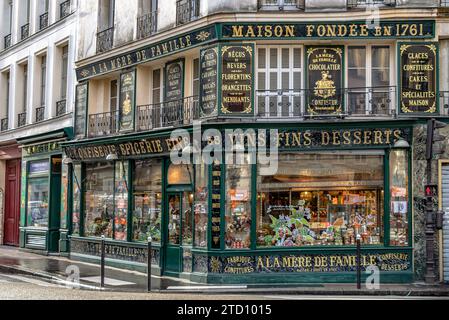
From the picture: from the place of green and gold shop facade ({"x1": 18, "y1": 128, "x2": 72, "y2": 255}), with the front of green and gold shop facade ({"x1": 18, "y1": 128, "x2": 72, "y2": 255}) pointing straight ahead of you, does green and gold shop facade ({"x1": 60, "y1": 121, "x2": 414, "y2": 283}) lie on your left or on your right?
on your left

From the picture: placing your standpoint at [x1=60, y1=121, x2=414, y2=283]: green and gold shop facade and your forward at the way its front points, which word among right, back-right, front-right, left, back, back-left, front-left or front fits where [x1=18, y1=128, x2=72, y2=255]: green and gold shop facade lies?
back-right

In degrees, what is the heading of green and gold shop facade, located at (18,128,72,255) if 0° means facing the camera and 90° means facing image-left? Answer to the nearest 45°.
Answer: approximately 45°
